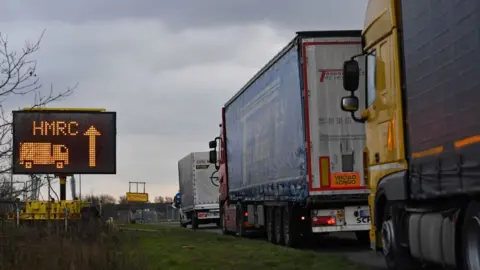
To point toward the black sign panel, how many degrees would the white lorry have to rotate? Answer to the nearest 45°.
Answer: approximately 180°

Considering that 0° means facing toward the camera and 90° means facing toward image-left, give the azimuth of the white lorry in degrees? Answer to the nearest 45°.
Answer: approximately 180°

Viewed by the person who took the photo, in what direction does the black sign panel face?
facing the viewer

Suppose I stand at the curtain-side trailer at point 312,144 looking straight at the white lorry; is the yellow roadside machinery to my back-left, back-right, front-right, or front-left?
front-left

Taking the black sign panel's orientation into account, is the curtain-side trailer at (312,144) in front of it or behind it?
in front

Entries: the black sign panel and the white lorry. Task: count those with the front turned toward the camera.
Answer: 1

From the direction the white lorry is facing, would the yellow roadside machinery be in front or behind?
behind

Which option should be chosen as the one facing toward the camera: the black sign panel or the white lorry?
the black sign panel

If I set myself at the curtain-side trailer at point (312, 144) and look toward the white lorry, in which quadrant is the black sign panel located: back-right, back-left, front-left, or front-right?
front-left

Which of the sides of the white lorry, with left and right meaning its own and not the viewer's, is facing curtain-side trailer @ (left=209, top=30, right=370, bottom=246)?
back

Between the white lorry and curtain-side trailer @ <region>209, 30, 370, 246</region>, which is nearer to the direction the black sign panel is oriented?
the curtain-side trailer

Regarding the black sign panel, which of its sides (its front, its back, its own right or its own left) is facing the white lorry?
back

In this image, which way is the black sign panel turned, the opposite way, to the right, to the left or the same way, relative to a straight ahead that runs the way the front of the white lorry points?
the opposite way
